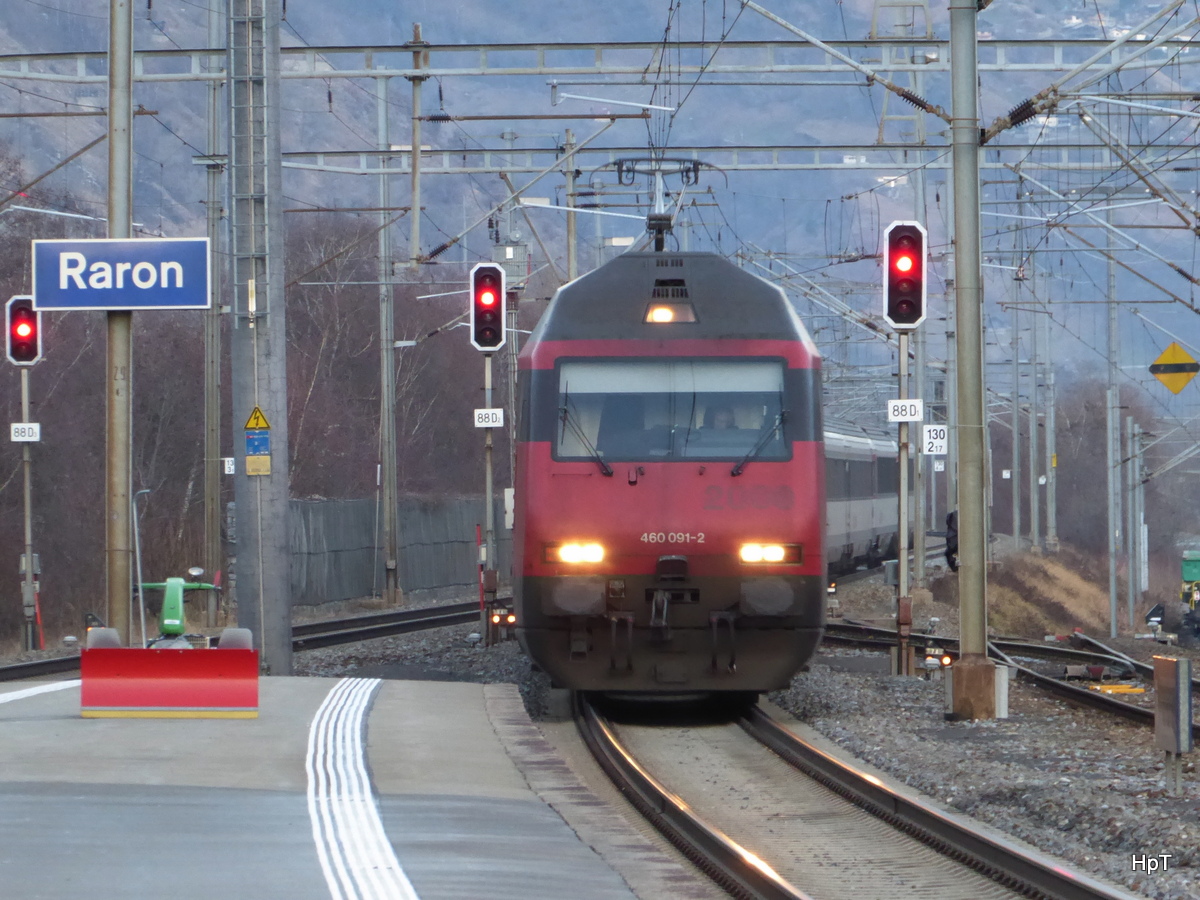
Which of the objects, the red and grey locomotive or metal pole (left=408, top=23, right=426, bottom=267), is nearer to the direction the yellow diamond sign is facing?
the red and grey locomotive

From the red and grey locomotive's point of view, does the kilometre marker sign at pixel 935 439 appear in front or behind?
behind

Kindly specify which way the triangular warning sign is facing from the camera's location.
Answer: facing the viewer

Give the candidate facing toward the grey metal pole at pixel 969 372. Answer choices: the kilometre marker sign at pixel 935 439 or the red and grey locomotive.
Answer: the kilometre marker sign

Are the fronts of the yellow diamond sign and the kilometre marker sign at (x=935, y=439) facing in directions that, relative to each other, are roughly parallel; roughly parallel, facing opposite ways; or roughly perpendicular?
roughly parallel

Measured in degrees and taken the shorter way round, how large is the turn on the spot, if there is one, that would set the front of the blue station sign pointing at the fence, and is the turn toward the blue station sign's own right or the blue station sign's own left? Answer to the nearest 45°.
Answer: approximately 180°

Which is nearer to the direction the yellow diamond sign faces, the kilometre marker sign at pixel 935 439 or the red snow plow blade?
the red snow plow blade

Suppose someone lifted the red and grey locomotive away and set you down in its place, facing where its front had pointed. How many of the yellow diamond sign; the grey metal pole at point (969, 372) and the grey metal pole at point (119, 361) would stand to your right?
1

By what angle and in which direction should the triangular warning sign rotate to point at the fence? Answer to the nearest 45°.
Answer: approximately 180°

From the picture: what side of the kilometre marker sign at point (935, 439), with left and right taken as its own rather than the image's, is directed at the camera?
front

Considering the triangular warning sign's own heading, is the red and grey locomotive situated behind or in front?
behind

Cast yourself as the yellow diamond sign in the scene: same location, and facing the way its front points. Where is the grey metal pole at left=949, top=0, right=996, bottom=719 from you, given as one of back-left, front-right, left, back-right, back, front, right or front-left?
front

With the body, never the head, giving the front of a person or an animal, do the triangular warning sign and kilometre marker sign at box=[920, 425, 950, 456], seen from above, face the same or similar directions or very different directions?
same or similar directions
